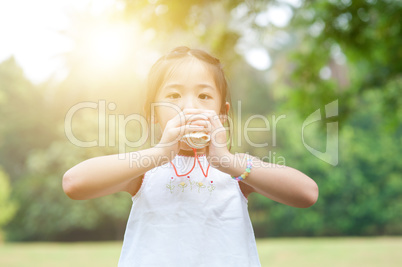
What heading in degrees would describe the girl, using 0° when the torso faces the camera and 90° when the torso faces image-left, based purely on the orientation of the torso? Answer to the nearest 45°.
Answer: approximately 0°
